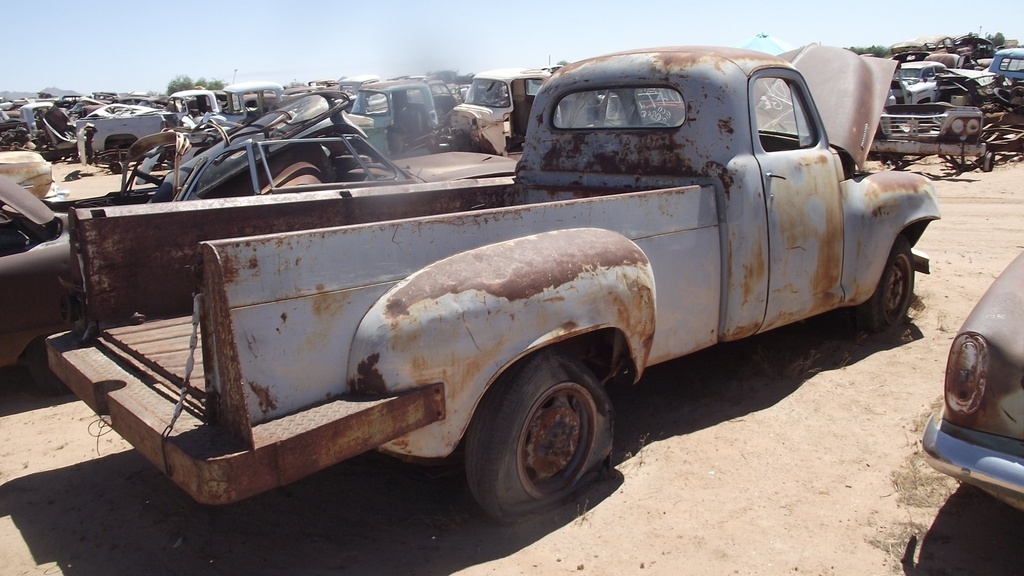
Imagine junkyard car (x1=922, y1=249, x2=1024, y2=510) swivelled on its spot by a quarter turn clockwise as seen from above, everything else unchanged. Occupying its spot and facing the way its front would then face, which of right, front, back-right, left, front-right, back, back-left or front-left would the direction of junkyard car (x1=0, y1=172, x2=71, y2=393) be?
back-right

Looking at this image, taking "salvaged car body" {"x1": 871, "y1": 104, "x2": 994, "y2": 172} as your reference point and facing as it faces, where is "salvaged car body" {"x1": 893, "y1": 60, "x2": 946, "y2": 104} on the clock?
"salvaged car body" {"x1": 893, "y1": 60, "x2": 946, "y2": 104} is roughly at 6 o'clock from "salvaged car body" {"x1": 871, "y1": 104, "x2": 994, "y2": 172}.

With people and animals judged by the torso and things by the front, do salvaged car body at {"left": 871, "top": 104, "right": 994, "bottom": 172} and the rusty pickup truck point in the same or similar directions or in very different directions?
very different directions

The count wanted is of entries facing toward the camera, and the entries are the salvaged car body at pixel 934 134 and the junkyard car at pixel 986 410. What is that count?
1

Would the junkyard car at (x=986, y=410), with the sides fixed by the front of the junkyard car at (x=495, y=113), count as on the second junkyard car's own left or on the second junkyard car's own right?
on the second junkyard car's own left

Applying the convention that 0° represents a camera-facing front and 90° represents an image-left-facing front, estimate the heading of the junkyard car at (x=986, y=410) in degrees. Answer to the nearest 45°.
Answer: approximately 225°

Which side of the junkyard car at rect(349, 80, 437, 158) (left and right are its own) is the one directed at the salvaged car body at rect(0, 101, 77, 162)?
right

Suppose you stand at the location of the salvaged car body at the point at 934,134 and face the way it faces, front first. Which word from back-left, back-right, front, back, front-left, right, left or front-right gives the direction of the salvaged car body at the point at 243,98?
right

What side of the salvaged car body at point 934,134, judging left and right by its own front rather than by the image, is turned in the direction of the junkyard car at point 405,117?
right

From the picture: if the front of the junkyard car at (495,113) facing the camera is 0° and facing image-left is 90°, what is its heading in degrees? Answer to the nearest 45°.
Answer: approximately 45°

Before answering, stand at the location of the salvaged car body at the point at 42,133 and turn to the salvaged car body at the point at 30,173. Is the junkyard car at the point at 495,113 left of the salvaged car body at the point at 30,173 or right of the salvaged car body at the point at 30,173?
left

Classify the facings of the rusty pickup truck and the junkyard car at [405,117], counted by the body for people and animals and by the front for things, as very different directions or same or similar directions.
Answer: very different directions
